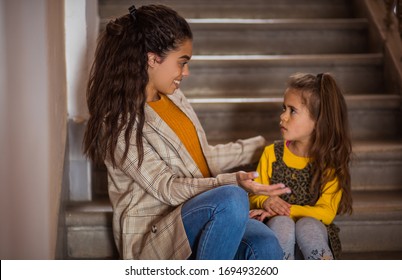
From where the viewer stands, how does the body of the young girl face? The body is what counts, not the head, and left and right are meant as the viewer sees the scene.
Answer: facing the viewer and to the left of the viewer

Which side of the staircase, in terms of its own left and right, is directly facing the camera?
front

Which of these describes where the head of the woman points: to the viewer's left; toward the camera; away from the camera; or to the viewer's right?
to the viewer's right
